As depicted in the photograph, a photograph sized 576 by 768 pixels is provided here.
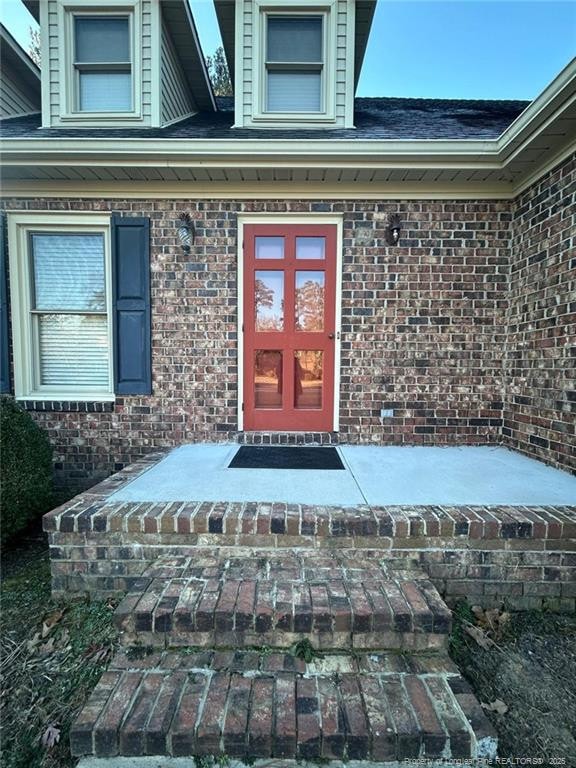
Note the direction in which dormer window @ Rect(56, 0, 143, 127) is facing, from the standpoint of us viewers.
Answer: facing the viewer

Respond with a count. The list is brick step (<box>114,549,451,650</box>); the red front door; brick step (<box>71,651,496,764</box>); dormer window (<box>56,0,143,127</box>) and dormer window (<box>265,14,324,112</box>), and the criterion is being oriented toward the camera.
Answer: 5

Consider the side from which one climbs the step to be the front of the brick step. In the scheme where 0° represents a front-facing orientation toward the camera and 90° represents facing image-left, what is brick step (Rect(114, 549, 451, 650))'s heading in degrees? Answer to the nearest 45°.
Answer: approximately 0°

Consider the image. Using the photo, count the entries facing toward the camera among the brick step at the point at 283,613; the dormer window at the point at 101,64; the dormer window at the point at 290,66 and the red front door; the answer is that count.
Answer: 4

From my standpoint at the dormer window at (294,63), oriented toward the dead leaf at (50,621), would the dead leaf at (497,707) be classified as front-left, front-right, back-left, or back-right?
front-left

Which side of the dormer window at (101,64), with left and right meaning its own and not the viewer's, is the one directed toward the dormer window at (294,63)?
left

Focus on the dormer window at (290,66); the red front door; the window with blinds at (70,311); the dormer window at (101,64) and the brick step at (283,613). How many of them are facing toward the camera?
5

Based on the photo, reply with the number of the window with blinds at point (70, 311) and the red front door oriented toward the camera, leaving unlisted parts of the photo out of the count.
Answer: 2

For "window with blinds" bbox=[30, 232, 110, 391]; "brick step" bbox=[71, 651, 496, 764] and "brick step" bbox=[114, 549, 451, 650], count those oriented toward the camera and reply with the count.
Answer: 3

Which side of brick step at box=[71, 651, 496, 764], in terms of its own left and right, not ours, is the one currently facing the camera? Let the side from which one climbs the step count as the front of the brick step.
front

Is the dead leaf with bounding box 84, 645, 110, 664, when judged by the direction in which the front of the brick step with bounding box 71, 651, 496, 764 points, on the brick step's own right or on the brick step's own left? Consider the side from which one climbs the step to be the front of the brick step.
on the brick step's own right
